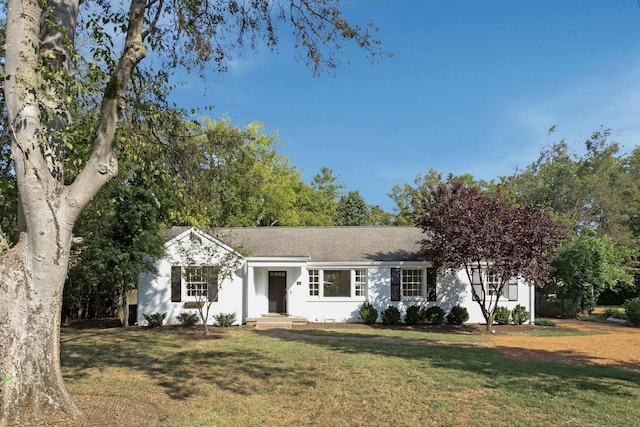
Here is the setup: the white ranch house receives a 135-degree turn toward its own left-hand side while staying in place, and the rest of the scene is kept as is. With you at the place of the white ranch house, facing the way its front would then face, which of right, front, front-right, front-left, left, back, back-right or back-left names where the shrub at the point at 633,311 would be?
front-right

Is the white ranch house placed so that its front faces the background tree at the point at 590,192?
no

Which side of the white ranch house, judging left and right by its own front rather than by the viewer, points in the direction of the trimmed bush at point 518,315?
left

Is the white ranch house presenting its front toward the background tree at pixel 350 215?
no

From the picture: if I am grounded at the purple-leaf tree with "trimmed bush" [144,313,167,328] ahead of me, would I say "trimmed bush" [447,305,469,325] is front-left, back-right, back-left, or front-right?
front-right

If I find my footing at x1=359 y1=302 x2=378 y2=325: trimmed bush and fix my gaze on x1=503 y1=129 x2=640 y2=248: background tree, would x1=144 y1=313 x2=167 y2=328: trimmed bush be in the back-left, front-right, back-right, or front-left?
back-left

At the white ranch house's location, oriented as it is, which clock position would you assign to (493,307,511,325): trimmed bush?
The trimmed bush is roughly at 9 o'clock from the white ranch house.

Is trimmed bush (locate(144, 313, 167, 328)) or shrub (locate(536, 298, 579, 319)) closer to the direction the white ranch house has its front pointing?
the trimmed bush

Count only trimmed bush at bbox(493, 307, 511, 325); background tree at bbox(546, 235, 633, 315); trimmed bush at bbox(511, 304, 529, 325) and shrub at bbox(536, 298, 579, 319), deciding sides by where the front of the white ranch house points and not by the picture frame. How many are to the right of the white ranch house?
0

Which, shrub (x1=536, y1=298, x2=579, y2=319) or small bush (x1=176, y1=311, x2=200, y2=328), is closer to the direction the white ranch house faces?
the small bush

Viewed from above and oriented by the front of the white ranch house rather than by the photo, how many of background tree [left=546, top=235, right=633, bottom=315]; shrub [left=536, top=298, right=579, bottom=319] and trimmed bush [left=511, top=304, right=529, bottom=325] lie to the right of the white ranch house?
0

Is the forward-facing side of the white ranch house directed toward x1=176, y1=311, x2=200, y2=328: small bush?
no

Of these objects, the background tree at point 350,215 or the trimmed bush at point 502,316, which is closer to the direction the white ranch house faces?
the trimmed bush

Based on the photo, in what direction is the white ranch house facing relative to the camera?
toward the camera

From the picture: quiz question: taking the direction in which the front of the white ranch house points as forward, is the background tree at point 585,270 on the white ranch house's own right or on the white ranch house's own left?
on the white ranch house's own left

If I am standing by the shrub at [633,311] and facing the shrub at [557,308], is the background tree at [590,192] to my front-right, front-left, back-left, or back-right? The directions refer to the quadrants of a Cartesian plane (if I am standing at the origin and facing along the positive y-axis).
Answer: front-right
